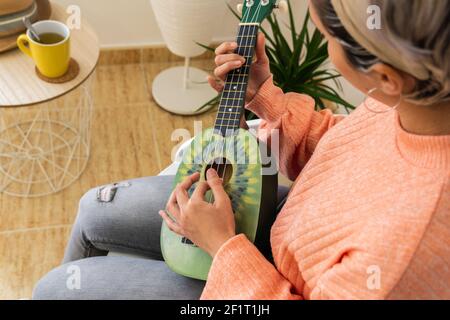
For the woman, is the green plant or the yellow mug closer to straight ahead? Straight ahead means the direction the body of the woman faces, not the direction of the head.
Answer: the yellow mug

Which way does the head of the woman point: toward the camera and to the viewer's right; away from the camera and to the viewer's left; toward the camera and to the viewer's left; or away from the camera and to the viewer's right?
away from the camera and to the viewer's left

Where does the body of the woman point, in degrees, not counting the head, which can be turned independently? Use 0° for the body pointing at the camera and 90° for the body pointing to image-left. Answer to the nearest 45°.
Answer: approximately 90°
